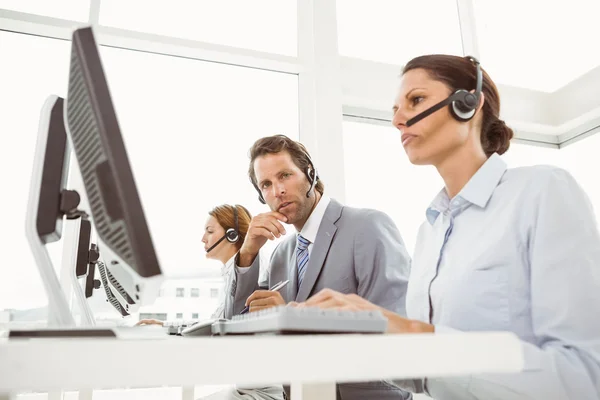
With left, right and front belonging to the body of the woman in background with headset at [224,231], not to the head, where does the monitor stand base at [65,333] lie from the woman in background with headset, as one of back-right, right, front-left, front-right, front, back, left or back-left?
left

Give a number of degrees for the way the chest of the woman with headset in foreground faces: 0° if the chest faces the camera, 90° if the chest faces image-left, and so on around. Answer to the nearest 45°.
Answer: approximately 45°

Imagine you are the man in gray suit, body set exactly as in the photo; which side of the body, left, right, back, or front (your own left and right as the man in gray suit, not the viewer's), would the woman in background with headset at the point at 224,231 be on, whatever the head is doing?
right

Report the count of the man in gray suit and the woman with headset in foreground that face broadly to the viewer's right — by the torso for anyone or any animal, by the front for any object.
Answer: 0

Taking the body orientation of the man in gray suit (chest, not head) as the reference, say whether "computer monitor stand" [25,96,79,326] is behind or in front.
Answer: in front

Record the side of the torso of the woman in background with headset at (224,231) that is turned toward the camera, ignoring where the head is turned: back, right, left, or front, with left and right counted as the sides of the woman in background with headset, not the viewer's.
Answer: left

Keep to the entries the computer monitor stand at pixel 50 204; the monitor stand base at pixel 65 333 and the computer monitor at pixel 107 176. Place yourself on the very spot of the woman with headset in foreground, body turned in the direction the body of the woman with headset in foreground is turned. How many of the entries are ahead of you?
3

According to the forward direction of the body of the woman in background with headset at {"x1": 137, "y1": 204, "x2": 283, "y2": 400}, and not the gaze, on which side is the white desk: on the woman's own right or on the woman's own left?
on the woman's own left

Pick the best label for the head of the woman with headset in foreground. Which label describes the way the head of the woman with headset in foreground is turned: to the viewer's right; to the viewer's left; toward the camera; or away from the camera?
to the viewer's left

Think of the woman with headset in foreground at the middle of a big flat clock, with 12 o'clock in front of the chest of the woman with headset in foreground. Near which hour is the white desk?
The white desk is roughly at 11 o'clock from the woman with headset in foreground.

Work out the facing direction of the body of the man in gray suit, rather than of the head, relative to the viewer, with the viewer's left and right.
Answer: facing the viewer and to the left of the viewer

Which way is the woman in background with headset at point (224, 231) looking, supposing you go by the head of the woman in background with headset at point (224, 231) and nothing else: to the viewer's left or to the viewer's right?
to the viewer's left

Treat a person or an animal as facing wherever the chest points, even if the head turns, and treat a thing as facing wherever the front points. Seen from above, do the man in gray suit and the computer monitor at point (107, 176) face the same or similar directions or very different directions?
very different directions

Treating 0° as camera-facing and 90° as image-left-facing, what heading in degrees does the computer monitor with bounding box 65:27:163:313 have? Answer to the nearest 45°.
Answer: approximately 270°

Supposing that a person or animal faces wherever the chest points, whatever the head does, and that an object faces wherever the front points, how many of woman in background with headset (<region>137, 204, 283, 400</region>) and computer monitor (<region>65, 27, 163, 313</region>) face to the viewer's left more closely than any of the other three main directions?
1
